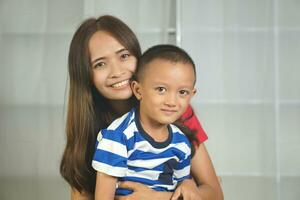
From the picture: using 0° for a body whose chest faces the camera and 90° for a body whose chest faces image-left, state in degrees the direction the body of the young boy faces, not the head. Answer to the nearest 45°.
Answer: approximately 315°
